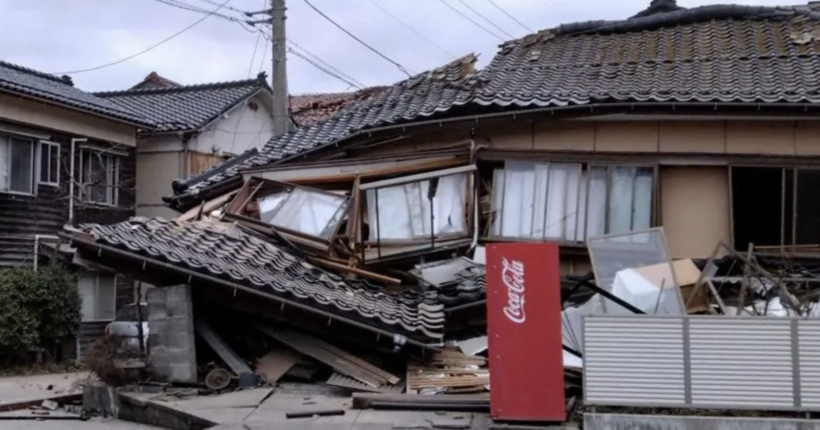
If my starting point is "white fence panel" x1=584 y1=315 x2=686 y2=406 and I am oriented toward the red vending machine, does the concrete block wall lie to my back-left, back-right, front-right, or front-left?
front-right

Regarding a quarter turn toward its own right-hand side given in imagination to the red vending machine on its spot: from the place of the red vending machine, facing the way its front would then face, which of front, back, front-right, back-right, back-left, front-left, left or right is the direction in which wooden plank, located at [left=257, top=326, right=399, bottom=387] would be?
front-left

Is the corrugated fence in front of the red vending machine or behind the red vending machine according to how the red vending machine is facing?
behind

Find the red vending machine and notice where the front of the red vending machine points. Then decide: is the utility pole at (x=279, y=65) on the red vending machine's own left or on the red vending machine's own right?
on the red vending machine's own right

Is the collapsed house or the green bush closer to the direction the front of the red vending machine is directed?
the green bush

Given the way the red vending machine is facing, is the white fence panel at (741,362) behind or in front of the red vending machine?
behind
